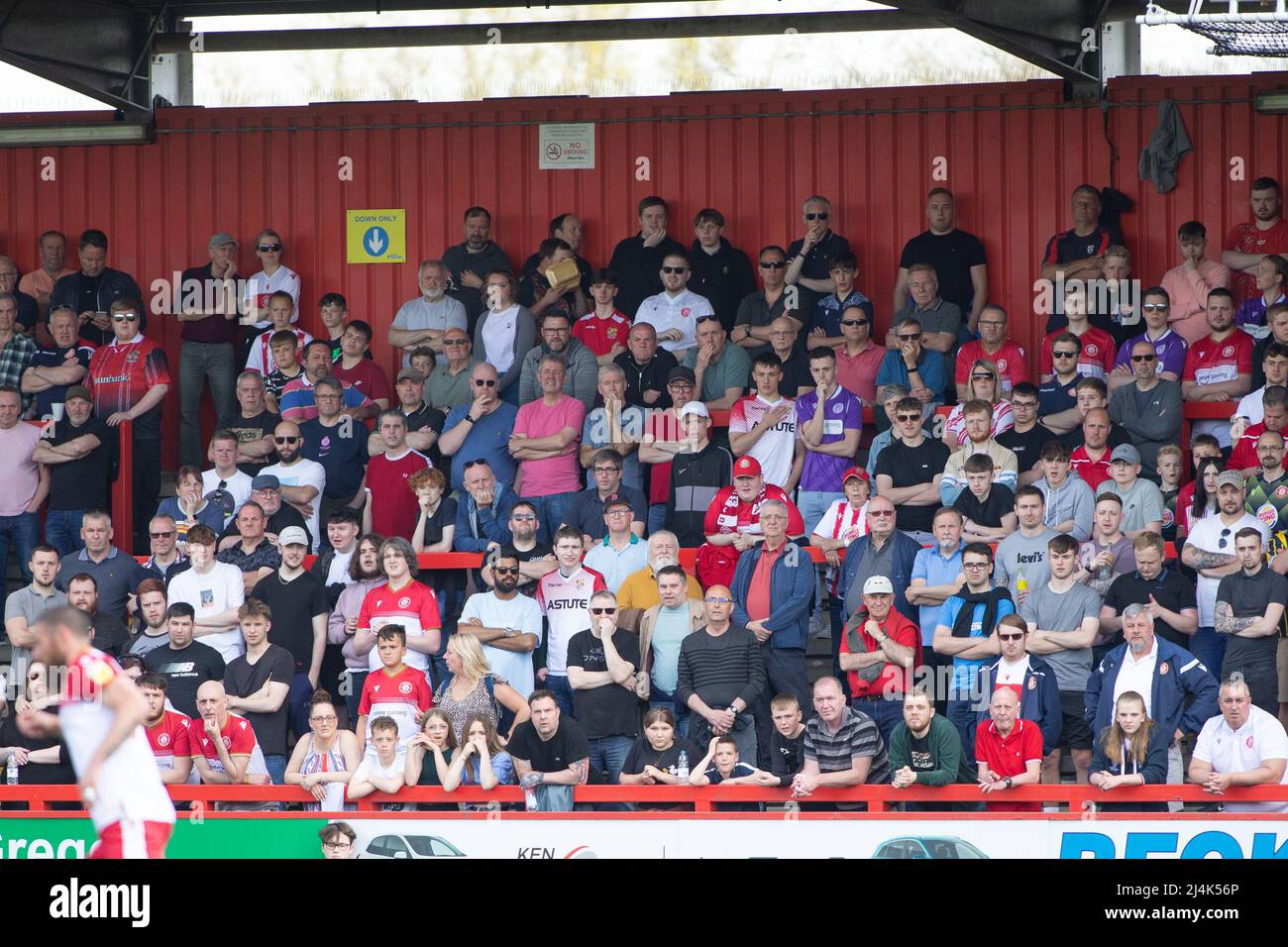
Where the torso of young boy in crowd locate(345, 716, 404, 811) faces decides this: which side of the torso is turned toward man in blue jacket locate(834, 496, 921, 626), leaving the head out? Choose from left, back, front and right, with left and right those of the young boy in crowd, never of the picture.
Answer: left

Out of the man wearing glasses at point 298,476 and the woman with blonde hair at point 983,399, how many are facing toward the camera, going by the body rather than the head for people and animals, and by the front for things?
2

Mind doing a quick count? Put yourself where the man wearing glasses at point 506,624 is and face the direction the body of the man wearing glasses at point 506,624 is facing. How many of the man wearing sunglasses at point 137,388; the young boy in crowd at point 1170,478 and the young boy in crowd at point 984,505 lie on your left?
2

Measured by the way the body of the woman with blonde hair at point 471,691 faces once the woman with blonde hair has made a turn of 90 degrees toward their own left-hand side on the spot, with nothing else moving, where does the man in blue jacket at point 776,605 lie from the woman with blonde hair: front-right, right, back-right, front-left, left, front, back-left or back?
front-left

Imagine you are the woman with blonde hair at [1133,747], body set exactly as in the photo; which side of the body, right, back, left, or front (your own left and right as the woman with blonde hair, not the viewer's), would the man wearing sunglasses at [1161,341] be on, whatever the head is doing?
back

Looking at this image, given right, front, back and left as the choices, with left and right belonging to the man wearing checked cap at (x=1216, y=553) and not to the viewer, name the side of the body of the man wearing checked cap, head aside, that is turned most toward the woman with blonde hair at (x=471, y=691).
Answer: right

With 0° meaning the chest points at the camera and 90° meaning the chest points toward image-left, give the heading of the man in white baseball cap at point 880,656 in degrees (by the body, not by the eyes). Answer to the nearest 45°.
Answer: approximately 0°

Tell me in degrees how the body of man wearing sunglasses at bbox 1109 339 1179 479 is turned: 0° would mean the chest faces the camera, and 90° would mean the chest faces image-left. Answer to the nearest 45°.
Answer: approximately 0°

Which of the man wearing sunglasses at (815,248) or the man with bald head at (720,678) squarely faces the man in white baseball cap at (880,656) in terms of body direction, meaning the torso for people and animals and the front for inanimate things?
the man wearing sunglasses

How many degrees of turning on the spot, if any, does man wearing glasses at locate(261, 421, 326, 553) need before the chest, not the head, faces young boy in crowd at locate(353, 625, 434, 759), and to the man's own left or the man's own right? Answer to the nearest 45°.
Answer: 0° — they already face them
